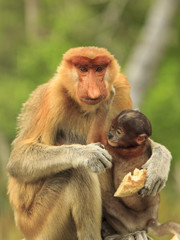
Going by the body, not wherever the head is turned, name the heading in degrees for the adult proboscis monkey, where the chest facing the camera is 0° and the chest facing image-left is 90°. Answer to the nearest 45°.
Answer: approximately 315°
